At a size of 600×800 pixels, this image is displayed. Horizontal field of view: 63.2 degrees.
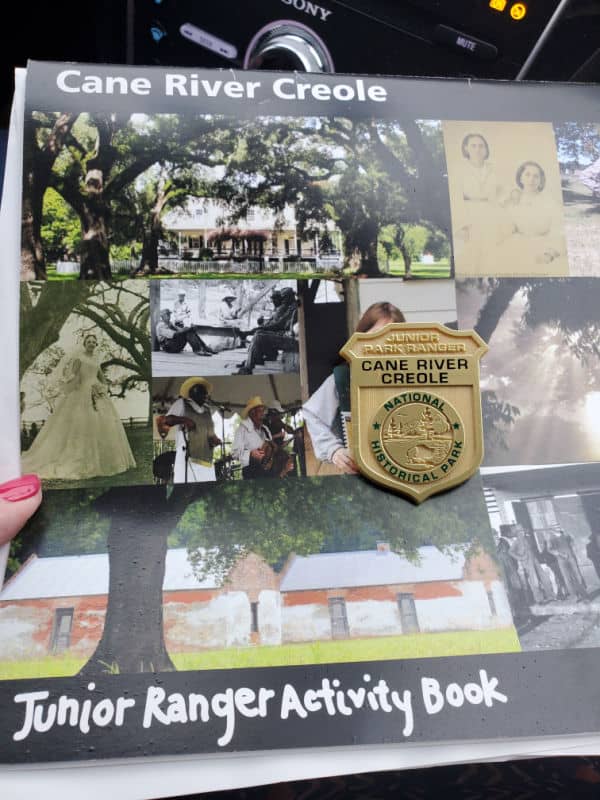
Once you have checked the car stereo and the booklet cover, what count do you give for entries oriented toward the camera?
2

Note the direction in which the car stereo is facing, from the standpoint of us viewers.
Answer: facing the viewer

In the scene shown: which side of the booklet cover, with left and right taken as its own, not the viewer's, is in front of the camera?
front

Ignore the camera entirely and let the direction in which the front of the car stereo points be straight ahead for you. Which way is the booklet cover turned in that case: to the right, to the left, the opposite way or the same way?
the same way
